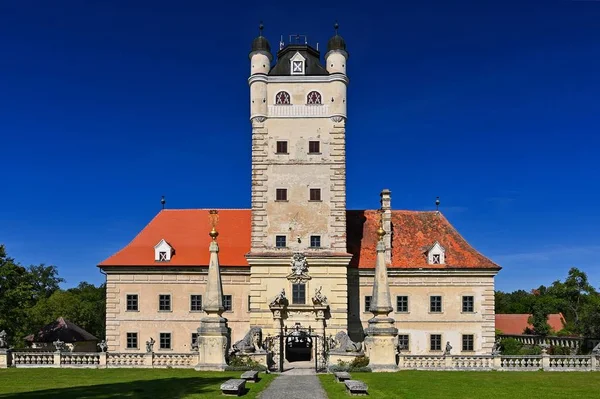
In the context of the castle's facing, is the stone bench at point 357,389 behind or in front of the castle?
in front

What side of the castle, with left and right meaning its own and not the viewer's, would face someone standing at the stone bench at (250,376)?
front

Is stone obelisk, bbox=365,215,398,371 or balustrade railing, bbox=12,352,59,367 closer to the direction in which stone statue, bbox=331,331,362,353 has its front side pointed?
the balustrade railing

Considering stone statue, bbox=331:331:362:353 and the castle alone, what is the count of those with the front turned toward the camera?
1

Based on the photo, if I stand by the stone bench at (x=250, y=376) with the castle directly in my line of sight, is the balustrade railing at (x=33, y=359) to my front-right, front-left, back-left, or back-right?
front-left

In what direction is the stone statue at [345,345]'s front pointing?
to the viewer's left

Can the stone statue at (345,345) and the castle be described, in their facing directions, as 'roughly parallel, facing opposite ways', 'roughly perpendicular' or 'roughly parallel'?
roughly perpendicular

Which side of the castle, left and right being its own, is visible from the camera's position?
front

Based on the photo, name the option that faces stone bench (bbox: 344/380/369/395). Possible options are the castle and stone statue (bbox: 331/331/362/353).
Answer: the castle

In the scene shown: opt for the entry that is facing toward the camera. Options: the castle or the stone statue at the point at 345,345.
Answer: the castle
